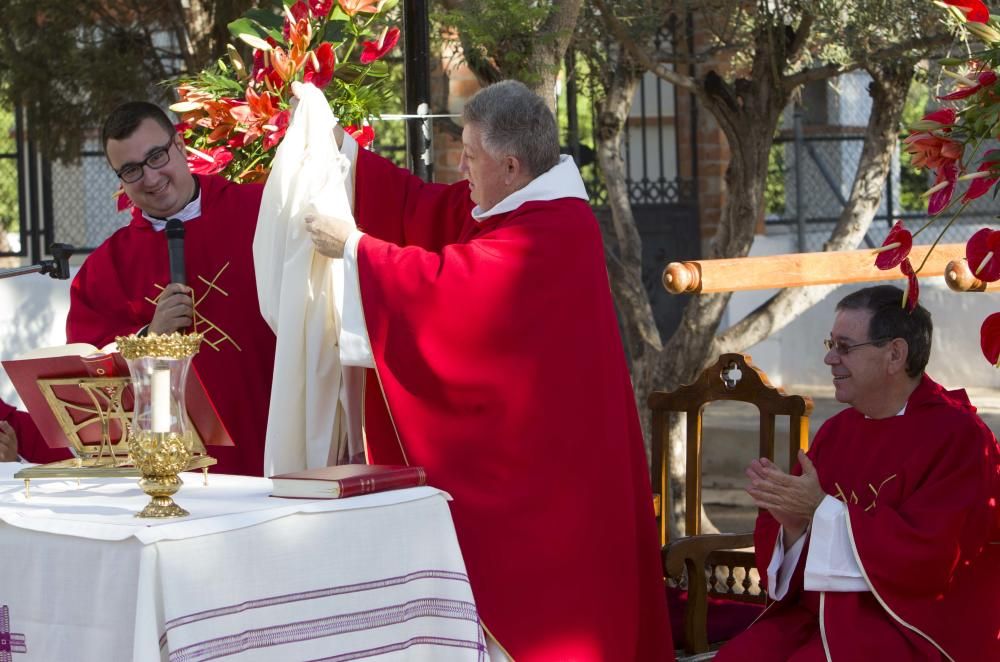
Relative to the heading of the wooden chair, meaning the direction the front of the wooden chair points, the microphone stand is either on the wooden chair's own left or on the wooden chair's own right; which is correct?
on the wooden chair's own right

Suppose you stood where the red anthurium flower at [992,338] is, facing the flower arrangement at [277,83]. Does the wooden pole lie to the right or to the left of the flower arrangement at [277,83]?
right

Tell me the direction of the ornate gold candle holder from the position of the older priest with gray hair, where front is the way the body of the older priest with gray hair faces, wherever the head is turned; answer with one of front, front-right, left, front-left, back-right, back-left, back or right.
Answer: front-left

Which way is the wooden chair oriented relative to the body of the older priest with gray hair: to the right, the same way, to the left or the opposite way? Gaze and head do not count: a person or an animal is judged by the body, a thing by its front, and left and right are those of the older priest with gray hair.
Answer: to the left

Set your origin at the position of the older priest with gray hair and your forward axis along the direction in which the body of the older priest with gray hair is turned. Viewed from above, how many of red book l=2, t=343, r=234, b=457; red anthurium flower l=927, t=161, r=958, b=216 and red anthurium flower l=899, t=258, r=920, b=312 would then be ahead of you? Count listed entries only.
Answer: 1

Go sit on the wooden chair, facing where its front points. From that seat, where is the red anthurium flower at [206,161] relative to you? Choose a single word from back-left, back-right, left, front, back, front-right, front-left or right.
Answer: right

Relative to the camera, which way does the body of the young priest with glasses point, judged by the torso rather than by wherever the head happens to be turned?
toward the camera

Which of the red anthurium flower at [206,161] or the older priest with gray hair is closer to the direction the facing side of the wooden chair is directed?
the older priest with gray hair

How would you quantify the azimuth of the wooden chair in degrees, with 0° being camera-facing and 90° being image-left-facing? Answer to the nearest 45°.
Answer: approximately 0°

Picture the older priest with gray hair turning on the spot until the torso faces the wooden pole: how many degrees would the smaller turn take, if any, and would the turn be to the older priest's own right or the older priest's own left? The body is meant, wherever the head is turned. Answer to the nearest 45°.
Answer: approximately 135° to the older priest's own right

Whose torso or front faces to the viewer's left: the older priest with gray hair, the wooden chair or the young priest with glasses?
the older priest with gray hair

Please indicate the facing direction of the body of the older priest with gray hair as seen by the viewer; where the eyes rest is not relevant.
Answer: to the viewer's left

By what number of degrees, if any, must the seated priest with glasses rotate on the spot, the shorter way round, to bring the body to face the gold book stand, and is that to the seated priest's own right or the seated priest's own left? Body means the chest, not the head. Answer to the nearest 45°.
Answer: approximately 45° to the seated priest's own right

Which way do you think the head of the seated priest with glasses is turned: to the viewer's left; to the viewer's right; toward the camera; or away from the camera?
to the viewer's left

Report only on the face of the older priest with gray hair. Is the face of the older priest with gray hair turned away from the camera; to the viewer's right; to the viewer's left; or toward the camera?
to the viewer's left

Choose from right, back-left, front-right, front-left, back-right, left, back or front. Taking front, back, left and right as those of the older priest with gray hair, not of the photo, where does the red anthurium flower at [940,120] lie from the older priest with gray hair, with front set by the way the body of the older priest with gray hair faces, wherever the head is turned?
back-left

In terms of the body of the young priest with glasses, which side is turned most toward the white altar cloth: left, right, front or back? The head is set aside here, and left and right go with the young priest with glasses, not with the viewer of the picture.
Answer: front
